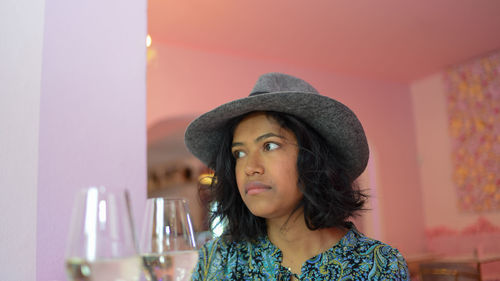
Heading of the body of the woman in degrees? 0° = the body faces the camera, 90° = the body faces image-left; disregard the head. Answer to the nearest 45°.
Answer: approximately 45°
